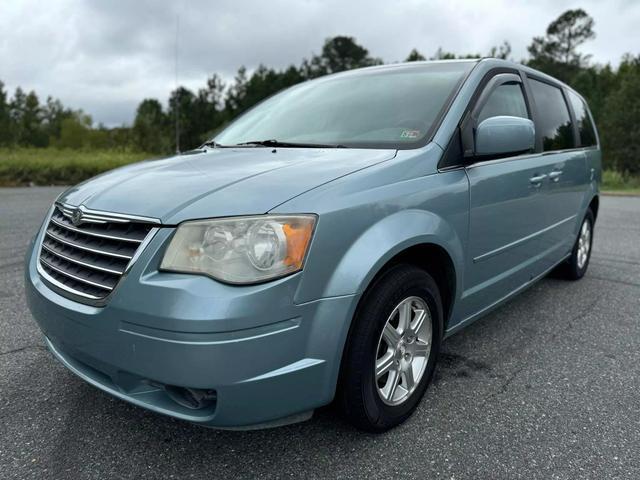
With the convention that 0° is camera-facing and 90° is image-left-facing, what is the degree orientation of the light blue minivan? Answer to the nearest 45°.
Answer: approximately 45°
